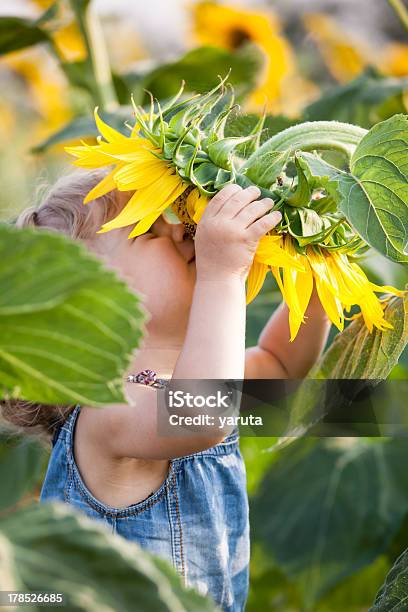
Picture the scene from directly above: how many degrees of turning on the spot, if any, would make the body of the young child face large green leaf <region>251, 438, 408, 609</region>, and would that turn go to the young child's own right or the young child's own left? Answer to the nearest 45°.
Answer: approximately 45° to the young child's own left

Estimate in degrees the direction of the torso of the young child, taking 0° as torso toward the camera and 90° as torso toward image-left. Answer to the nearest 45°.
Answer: approximately 270°

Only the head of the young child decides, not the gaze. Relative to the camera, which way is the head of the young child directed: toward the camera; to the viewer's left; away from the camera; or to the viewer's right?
to the viewer's right
